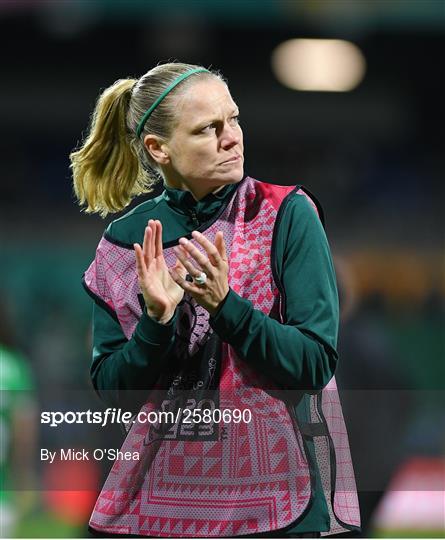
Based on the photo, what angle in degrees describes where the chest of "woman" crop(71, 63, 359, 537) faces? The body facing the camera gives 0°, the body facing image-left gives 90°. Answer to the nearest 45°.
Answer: approximately 0°

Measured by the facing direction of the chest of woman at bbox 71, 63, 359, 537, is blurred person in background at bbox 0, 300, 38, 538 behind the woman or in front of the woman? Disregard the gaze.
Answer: behind
